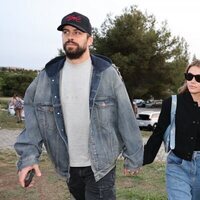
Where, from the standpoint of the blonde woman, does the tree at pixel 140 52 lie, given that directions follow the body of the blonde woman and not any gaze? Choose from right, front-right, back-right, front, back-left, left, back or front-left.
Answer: back

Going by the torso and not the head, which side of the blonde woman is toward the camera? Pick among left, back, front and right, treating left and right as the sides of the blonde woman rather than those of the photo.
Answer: front

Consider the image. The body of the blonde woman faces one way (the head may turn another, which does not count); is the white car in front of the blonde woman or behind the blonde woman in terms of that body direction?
behind
